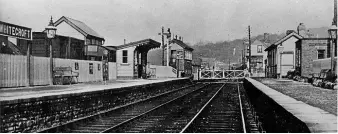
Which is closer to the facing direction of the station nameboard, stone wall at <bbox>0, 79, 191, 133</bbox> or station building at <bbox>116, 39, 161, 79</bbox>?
the stone wall

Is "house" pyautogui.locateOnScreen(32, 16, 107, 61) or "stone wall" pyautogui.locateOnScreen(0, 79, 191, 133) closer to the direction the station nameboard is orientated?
the stone wall

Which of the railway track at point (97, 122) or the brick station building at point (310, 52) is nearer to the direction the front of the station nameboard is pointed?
the railway track

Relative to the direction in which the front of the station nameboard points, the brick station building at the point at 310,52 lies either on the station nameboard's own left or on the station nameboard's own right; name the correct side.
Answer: on the station nameboard's own left

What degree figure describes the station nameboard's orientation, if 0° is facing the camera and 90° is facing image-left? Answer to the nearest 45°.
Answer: approximately 315°

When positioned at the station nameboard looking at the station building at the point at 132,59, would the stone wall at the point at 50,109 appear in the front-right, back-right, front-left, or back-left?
back-right

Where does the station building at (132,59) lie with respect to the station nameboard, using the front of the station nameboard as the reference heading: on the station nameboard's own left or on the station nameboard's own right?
on the station nameboard's own left

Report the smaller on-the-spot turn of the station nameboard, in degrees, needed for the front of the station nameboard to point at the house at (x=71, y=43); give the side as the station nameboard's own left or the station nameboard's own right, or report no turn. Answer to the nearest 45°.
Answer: approximately 135° to the station nameboard's own left

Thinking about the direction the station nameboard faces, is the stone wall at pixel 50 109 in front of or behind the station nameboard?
in front

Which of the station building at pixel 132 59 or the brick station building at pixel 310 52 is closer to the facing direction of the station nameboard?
the brick station building

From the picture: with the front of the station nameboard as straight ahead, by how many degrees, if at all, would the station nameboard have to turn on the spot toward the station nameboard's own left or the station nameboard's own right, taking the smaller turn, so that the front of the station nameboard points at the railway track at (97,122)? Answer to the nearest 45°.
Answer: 0° — it already faces it
